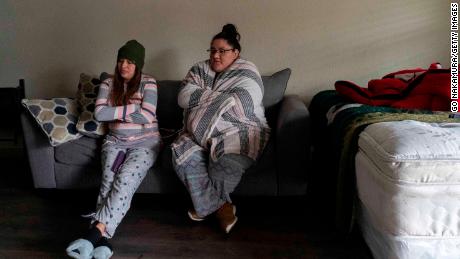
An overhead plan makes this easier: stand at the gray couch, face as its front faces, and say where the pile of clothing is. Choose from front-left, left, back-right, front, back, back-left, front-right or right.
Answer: left

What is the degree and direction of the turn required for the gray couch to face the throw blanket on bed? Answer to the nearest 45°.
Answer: approximately 45° to its left

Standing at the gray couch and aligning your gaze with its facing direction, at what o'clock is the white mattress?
The white mattress is roughly at 11 o'clock from the gray couch.

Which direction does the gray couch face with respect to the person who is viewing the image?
facing the viewer
